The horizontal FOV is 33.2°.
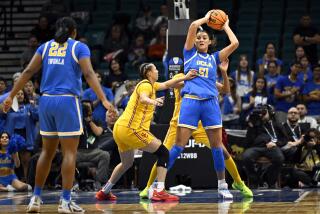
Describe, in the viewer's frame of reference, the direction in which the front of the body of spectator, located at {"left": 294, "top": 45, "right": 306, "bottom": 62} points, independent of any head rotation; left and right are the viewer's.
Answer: facing the viewer

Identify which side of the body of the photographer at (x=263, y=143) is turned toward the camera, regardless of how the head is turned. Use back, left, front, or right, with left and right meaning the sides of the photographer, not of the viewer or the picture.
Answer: front

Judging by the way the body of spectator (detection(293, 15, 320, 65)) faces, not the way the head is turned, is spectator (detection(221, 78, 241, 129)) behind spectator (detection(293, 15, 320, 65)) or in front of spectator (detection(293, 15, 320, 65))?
in front

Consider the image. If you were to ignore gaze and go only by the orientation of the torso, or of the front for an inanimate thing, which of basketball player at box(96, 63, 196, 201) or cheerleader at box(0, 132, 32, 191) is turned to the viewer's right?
the basketball player

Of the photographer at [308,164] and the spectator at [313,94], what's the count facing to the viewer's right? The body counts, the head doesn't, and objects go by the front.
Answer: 0

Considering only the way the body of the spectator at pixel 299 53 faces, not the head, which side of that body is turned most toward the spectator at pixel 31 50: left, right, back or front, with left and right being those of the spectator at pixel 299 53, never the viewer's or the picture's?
right

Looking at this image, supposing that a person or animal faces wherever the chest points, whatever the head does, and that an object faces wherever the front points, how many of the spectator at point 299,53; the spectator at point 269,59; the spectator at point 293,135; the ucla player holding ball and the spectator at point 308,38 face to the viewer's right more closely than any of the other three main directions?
0

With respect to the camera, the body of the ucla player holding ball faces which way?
toward the camera

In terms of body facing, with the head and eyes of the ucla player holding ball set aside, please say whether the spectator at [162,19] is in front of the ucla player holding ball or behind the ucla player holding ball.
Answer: behind

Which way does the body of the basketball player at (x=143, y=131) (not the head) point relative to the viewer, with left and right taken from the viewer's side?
facing to the right of the viewer

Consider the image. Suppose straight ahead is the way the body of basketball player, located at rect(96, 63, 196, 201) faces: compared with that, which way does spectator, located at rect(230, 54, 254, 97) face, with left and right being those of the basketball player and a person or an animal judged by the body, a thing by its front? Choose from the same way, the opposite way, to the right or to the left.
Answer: to the right

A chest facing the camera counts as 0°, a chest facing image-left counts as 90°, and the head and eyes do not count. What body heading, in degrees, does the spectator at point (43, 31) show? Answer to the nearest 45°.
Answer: approximately 0°

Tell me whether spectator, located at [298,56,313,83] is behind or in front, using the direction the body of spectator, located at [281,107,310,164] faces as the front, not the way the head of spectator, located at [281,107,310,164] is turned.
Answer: behind

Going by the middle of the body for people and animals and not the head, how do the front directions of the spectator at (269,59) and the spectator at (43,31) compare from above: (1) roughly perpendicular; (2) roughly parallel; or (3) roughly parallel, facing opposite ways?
roughly parallel

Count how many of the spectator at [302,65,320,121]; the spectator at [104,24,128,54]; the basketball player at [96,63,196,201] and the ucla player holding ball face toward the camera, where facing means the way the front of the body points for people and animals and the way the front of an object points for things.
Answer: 3
